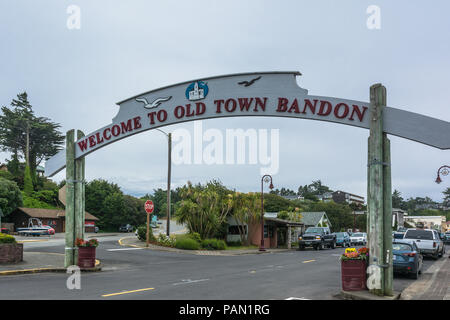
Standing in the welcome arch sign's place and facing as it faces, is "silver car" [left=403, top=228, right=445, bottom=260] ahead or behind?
behind

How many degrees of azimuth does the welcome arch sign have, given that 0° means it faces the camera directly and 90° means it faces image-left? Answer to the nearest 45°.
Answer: approximately 45°
